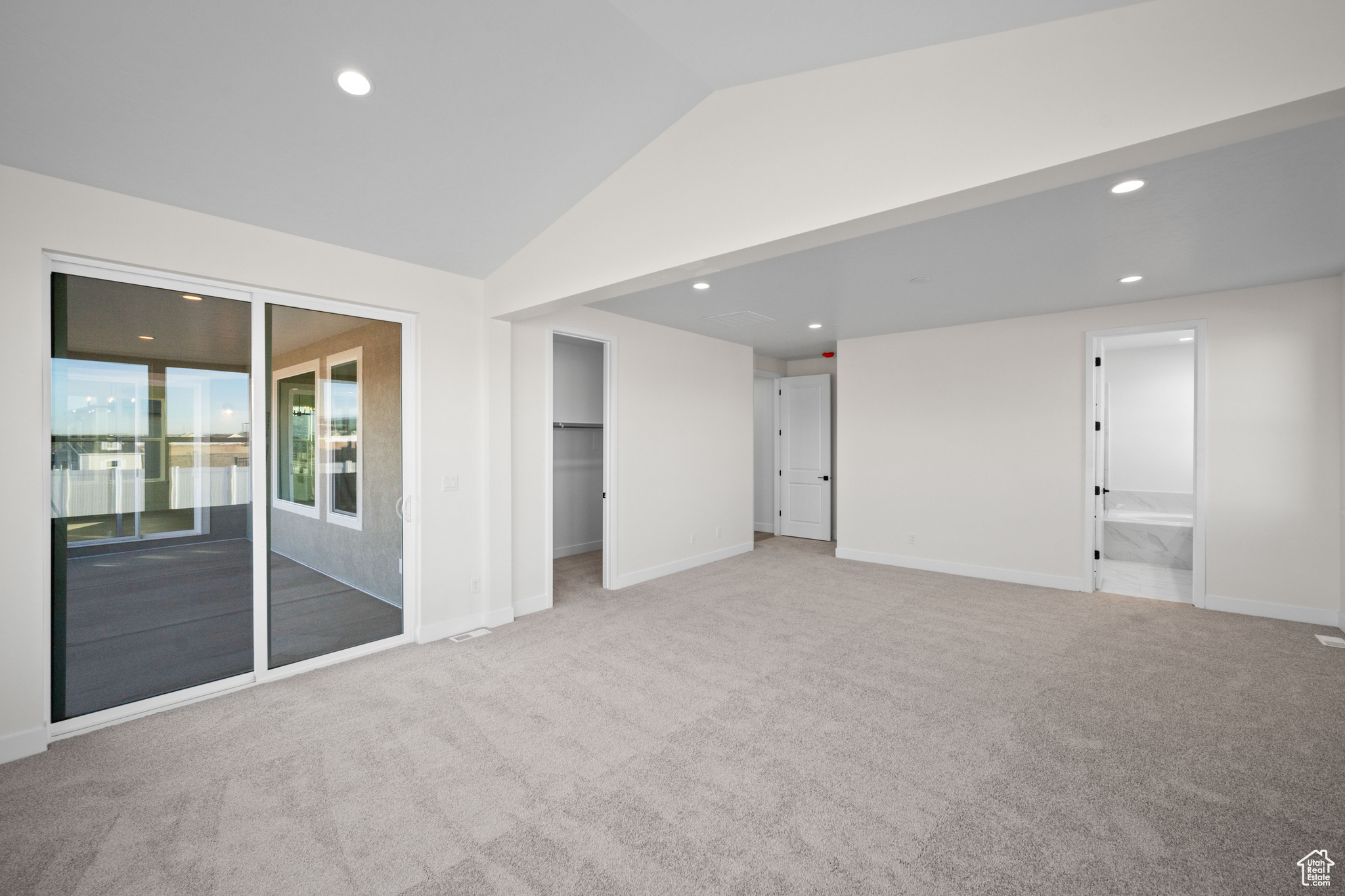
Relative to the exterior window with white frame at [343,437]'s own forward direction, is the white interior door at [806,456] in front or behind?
behind

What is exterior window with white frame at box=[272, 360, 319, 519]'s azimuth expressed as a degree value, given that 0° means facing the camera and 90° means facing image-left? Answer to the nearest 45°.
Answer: approximately 45°

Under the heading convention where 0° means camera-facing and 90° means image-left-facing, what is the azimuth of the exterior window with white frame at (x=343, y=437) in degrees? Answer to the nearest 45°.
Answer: approximately 45°

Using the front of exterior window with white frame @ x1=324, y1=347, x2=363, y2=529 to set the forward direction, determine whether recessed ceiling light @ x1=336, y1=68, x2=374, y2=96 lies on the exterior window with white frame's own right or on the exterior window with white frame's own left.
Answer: on the exterior window with white frame's own left

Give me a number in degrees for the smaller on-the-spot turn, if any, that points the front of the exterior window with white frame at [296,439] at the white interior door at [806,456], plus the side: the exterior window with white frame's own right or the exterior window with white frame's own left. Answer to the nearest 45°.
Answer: approximately 135° to the exterior window with white frame's own left
